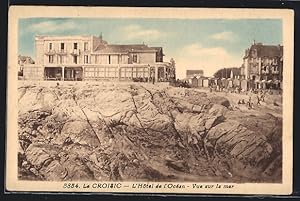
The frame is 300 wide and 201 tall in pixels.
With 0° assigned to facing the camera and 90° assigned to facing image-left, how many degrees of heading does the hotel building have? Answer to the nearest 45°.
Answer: approximately 0°
